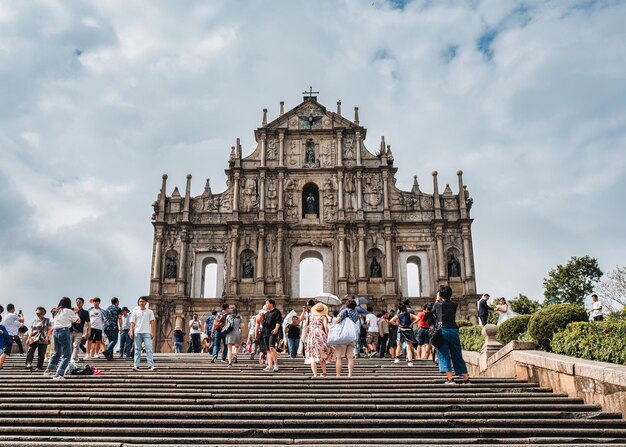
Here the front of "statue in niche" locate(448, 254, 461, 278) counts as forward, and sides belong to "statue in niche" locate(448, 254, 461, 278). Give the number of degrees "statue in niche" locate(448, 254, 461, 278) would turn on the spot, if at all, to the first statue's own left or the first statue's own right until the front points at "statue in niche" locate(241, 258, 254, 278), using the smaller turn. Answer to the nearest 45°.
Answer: approximately 90° to the first statue's own right

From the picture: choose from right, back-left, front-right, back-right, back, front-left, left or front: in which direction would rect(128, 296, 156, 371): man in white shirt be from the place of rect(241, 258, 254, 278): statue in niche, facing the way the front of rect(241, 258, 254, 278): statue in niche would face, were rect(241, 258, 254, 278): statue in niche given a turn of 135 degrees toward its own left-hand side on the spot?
back-right

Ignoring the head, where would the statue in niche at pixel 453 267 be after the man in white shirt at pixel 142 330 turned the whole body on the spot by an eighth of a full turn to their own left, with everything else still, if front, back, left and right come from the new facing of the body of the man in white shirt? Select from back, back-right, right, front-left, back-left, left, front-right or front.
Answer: left

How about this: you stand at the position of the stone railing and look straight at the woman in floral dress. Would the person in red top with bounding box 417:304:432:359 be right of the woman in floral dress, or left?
right

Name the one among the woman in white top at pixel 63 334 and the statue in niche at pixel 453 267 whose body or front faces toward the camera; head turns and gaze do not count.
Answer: the statue in niche

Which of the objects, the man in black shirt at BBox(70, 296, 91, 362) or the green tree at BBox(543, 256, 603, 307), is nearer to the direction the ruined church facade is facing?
the man in black shirt

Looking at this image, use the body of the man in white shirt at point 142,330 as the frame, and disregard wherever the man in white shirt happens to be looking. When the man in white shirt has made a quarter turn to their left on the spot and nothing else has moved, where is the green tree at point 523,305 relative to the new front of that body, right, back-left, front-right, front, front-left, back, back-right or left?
front-left

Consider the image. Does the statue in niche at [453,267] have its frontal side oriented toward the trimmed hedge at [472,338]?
yes

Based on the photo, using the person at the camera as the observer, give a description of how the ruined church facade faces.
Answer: facing the viewer

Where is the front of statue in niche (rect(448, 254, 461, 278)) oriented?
toward the camera

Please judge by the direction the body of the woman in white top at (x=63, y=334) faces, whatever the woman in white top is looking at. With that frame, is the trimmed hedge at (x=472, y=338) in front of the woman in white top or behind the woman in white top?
in front
